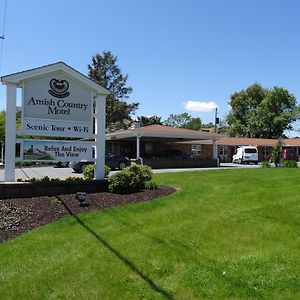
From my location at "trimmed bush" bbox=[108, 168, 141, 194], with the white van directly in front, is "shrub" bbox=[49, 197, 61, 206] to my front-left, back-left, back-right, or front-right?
back-left

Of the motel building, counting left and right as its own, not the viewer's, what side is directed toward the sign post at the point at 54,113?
front

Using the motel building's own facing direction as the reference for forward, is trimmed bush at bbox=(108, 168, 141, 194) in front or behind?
in front

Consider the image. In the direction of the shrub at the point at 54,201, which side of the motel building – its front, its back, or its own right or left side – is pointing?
front

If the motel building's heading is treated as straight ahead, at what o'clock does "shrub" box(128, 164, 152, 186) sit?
The shrub is roughly at 12 o'clock from the motel building.

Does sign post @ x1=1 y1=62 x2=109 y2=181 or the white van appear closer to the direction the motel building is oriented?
the sign post

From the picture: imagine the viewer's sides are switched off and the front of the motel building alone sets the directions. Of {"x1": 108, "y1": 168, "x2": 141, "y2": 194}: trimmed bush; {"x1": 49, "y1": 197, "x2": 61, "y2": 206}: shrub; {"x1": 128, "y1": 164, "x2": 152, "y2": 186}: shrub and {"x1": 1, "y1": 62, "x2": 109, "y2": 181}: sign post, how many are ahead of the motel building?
4

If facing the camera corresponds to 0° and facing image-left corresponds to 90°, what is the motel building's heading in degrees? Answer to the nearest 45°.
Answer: approximately 0°

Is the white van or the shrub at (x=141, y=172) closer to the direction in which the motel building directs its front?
the shrub

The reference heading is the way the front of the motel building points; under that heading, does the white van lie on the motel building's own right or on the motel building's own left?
on the motel building's own left
